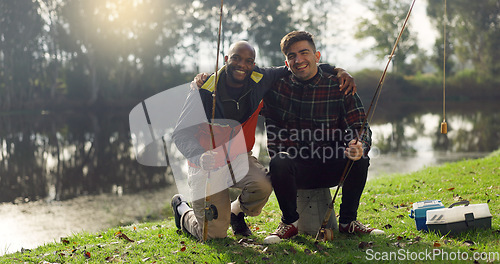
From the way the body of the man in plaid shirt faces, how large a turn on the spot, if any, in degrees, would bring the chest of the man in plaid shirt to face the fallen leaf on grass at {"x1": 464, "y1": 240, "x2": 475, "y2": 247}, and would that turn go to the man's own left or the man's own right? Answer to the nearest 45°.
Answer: approximately 90° to the man's own left

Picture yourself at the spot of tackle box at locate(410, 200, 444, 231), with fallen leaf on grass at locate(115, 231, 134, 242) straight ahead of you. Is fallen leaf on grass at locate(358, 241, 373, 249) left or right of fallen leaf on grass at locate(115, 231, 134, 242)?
left

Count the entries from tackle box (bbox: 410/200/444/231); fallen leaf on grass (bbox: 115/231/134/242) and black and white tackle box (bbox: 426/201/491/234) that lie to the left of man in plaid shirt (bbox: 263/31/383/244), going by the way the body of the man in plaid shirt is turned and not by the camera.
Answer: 2

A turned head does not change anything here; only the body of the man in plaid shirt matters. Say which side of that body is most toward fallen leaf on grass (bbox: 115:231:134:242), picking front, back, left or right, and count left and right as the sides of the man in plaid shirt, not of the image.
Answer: right

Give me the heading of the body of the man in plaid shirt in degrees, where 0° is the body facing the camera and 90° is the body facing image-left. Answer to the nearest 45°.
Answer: approximately 0°

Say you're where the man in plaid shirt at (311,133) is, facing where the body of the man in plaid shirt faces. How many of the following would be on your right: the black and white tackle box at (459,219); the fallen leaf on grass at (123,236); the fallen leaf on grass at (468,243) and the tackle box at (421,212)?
1

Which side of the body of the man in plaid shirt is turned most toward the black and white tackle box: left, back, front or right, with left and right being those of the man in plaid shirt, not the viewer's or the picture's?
left

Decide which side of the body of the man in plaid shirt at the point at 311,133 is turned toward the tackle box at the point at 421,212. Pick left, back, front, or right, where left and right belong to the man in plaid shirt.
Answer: left

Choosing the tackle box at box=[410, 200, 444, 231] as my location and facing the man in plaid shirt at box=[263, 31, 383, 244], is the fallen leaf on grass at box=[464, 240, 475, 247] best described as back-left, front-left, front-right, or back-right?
back-left
